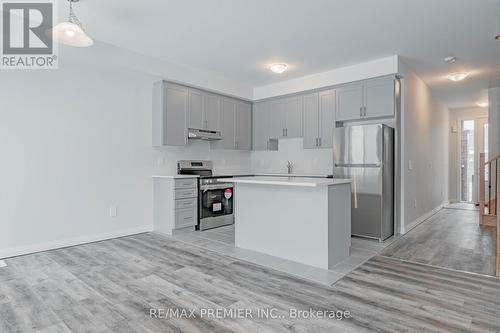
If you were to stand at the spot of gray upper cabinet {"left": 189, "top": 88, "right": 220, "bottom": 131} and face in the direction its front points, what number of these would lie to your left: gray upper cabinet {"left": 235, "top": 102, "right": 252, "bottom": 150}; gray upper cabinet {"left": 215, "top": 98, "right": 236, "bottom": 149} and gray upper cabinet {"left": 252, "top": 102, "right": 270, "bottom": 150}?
3

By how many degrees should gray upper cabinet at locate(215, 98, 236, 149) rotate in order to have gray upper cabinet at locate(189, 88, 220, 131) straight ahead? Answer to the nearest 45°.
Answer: approximately 90° to its right

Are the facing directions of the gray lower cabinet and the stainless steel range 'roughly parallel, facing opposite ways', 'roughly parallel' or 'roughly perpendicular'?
roughly parallel

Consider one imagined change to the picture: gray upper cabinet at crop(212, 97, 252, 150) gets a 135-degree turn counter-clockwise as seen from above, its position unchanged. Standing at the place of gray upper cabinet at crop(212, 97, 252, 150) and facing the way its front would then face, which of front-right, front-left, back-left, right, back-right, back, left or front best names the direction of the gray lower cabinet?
back-left

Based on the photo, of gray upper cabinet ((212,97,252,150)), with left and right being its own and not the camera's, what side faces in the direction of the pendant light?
right

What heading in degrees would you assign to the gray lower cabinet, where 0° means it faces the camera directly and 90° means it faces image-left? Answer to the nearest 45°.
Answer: approximately 315°

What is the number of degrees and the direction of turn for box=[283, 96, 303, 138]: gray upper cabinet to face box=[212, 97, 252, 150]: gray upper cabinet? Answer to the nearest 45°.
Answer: approximately 45° to its right

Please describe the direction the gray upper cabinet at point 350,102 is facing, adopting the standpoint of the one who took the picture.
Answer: facing the viewer and to the left of the viewer

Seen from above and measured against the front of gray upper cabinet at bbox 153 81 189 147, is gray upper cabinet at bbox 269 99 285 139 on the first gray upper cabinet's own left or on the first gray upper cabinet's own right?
on the first gray upper cabinet's own left

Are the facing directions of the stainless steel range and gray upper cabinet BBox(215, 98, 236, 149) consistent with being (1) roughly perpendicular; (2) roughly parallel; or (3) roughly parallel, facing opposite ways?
roughly parallel

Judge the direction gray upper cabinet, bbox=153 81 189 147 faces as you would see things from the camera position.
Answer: facing the viewer and to the right of the viewer

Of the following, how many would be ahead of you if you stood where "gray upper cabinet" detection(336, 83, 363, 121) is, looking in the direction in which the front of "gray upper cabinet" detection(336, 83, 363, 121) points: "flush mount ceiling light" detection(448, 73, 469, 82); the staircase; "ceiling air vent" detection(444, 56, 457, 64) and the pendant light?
1
